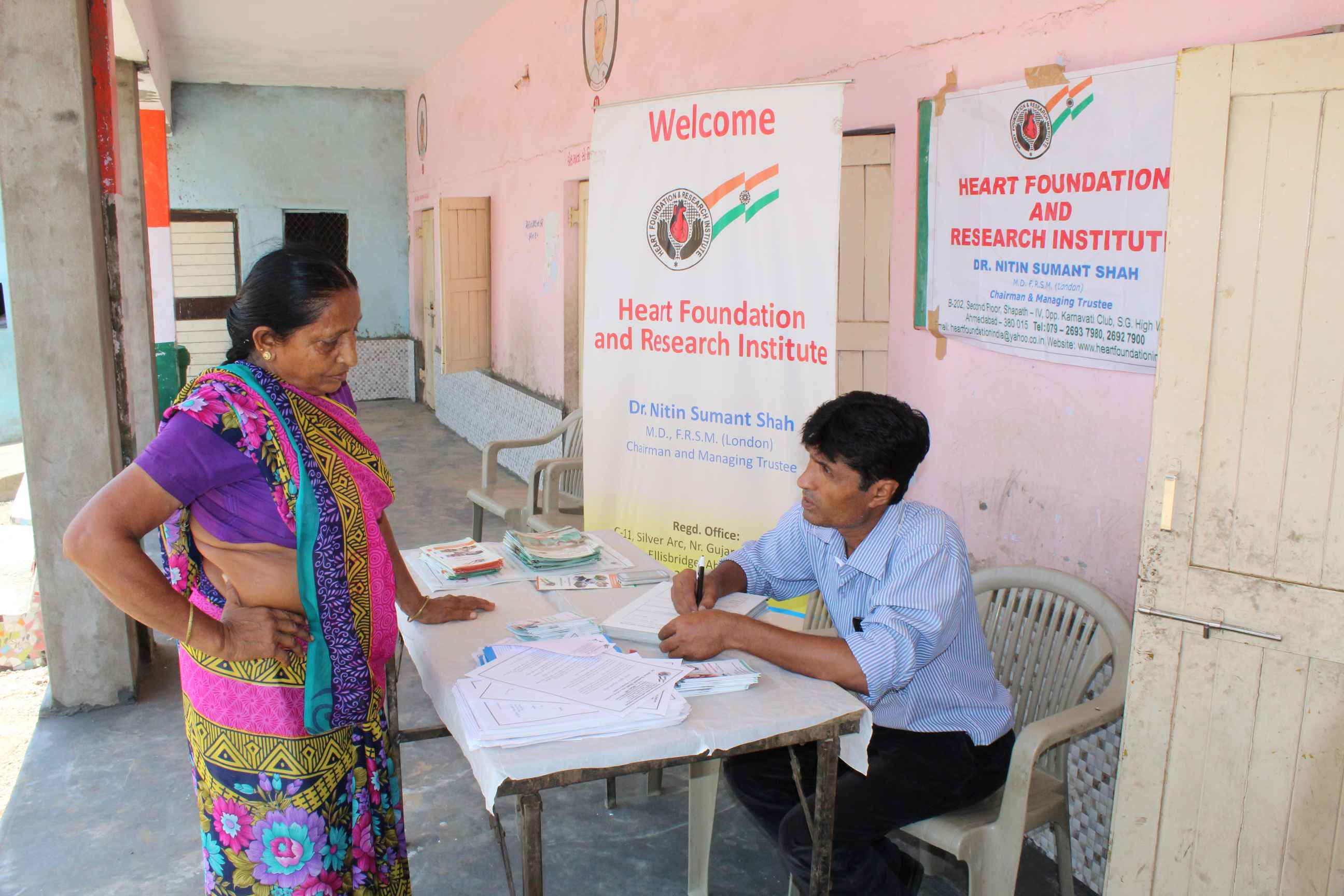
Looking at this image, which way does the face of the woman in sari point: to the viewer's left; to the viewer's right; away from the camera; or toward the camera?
to the viewer's right

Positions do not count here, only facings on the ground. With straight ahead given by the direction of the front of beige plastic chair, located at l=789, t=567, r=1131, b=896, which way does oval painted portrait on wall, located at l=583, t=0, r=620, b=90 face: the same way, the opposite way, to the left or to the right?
the same way

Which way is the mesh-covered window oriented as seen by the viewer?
toward the camera

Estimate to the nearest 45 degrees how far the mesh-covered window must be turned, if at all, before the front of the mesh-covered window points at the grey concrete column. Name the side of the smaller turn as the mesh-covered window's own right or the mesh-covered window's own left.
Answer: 0° — it already faces it

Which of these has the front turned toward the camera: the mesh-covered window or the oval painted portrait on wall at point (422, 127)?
the mesh-covered window

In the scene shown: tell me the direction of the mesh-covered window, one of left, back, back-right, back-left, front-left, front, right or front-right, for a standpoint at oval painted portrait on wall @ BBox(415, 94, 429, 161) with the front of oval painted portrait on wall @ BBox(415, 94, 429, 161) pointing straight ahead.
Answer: front-right

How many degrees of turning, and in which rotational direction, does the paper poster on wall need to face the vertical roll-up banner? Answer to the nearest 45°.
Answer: approximately 45° to its right

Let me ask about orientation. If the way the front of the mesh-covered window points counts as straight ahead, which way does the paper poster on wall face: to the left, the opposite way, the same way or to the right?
to the right

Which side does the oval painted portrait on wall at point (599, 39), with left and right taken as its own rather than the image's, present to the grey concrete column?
front

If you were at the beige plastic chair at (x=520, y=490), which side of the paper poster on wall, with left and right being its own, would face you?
right

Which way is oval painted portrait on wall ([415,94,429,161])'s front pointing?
to the viewer's left

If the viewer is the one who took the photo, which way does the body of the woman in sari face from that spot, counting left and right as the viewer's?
facing the viewer and to the right of the viewer

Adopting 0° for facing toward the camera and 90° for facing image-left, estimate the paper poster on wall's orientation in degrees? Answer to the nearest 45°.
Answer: approximately 45°

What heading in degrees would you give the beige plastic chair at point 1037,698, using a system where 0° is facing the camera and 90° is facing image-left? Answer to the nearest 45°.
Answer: approximately 45°

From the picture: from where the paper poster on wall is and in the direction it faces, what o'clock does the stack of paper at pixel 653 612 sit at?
The stack of paper is roughly at 12 o'clock from the paper poster on wall.

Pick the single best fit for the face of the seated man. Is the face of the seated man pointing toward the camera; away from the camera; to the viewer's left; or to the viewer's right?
to the viewer's left

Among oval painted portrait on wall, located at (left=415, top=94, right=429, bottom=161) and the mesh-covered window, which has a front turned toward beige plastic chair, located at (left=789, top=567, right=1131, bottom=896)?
the mesh-covered window
